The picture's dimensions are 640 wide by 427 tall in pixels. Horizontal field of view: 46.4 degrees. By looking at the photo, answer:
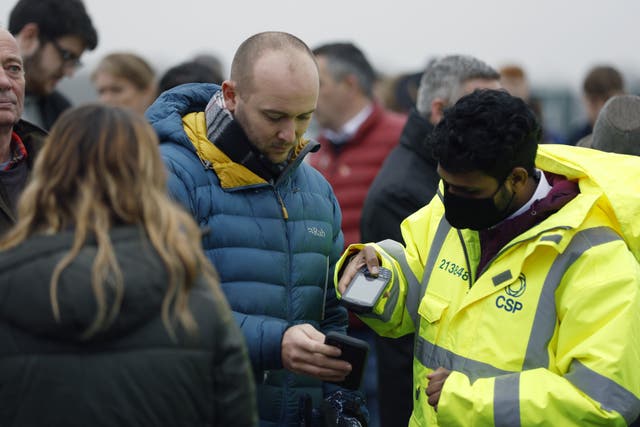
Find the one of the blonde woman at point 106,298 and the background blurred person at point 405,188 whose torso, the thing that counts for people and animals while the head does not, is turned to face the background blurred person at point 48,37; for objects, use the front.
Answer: the blonde woman

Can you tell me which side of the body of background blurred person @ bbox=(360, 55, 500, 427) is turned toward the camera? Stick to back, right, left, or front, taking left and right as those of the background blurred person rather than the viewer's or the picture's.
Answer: right

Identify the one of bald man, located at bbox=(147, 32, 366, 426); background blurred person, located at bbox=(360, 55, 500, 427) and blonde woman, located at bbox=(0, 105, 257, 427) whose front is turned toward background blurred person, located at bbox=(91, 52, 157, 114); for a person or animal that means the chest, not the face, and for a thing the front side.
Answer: the blonde woman

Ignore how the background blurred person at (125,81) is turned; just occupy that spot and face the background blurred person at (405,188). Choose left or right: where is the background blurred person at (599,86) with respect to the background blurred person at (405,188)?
left

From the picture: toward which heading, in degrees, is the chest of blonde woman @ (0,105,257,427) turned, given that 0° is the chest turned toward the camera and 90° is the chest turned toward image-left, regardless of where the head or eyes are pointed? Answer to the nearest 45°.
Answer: approximately 180°

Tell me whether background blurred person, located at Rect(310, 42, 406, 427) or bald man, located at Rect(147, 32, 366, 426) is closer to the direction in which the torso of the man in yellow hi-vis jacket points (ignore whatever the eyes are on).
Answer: the bald man

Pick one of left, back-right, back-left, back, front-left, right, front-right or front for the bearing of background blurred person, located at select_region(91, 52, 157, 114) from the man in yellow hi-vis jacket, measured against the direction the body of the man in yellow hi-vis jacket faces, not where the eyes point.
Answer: right

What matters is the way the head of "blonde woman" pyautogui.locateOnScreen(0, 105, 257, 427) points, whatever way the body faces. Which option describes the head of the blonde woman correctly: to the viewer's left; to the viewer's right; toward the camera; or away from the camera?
away from the camera

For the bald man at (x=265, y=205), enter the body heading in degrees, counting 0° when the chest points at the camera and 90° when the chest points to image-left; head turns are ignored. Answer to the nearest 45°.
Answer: approximately 315°

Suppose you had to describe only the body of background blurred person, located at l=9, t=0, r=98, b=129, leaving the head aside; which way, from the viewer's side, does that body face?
to the viewer's right

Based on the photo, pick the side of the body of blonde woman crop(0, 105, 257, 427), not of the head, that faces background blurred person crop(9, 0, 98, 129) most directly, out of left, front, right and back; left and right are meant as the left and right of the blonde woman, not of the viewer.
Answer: front
